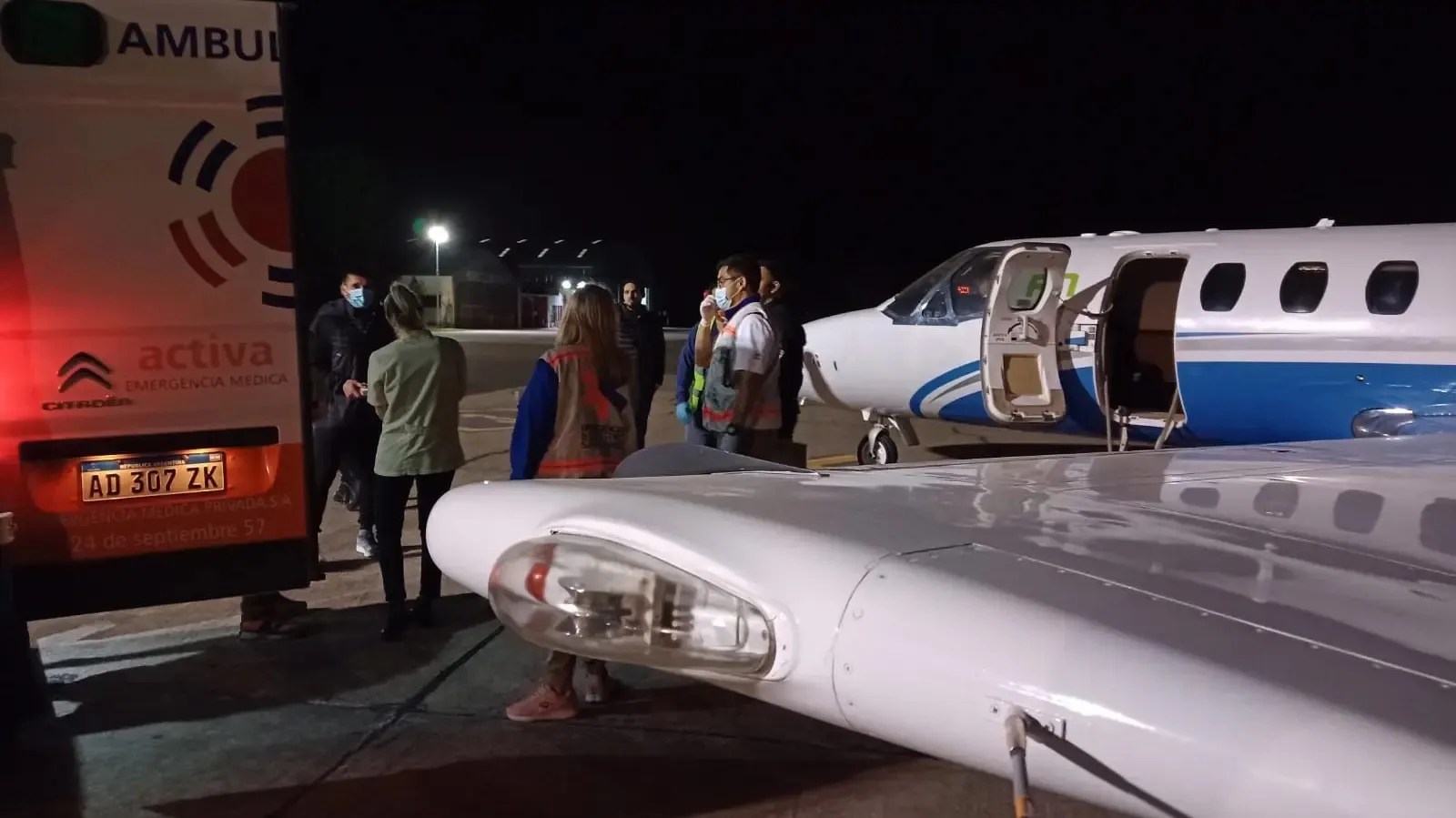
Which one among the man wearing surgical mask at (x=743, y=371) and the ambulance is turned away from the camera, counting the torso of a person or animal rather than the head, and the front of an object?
the ambulance

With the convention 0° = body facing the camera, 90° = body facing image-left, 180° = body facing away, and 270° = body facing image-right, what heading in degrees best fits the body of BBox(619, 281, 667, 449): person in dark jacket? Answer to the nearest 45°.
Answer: approximately 45°

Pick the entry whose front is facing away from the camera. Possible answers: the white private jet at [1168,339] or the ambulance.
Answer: the ambulance

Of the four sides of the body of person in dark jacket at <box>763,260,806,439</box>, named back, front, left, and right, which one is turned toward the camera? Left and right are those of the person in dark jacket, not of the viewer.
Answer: left

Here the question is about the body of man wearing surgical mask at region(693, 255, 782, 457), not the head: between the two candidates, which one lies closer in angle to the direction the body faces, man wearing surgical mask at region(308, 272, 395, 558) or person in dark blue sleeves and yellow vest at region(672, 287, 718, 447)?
the man wearing surgical mask

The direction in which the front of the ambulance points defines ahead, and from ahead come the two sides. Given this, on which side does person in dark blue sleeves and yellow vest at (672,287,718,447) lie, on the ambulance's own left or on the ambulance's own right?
on the ambulance's own right

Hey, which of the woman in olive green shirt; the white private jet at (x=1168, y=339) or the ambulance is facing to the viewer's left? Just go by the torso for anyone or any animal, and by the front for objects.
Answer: the white private jet

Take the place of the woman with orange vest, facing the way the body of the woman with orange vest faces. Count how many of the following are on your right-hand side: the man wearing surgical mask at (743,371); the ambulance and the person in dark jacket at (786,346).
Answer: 2

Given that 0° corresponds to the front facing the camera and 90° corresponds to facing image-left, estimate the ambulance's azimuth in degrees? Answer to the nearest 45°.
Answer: approximately 180°
